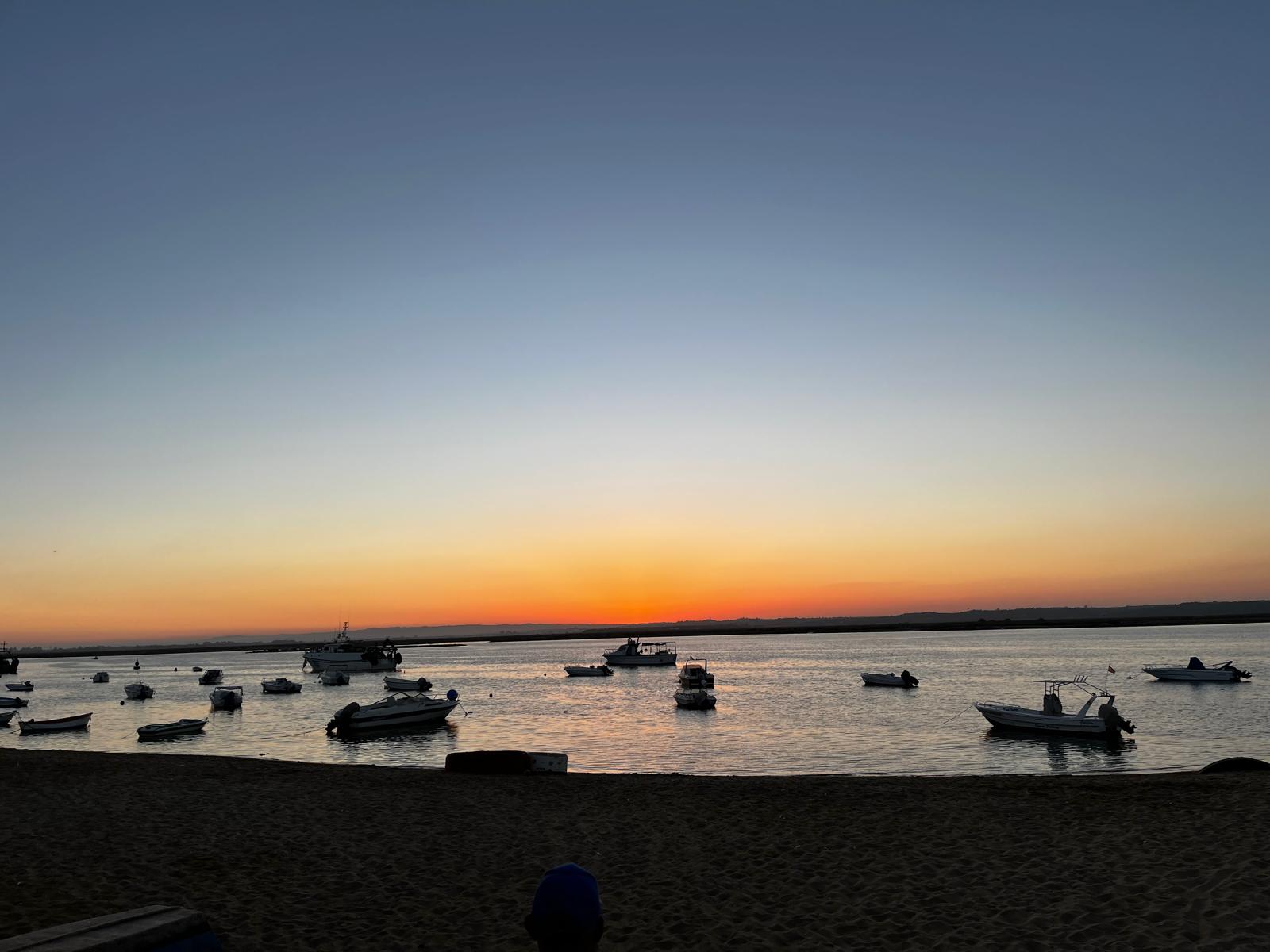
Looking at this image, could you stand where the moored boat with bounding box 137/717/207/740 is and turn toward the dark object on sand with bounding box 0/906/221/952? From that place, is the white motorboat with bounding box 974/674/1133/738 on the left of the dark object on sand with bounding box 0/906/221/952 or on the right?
left

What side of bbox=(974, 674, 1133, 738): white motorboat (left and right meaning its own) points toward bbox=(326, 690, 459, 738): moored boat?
front

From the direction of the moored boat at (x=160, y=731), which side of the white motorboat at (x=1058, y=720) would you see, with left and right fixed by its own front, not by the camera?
front

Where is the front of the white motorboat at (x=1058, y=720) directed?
to the viewer's left

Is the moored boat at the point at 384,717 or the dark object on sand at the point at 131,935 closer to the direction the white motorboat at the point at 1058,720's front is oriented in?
the moored boat

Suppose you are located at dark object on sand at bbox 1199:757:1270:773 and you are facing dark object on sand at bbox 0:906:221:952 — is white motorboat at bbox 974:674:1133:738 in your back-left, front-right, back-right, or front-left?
back-right

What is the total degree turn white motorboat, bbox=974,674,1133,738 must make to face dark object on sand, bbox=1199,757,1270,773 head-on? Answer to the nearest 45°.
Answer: approximately 90° to its left

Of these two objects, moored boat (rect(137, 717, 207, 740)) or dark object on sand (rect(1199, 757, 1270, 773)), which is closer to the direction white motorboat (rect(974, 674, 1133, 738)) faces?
the moored boat

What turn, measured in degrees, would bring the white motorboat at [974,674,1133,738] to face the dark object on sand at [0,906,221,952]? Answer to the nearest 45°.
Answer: approximately 90° to its left
